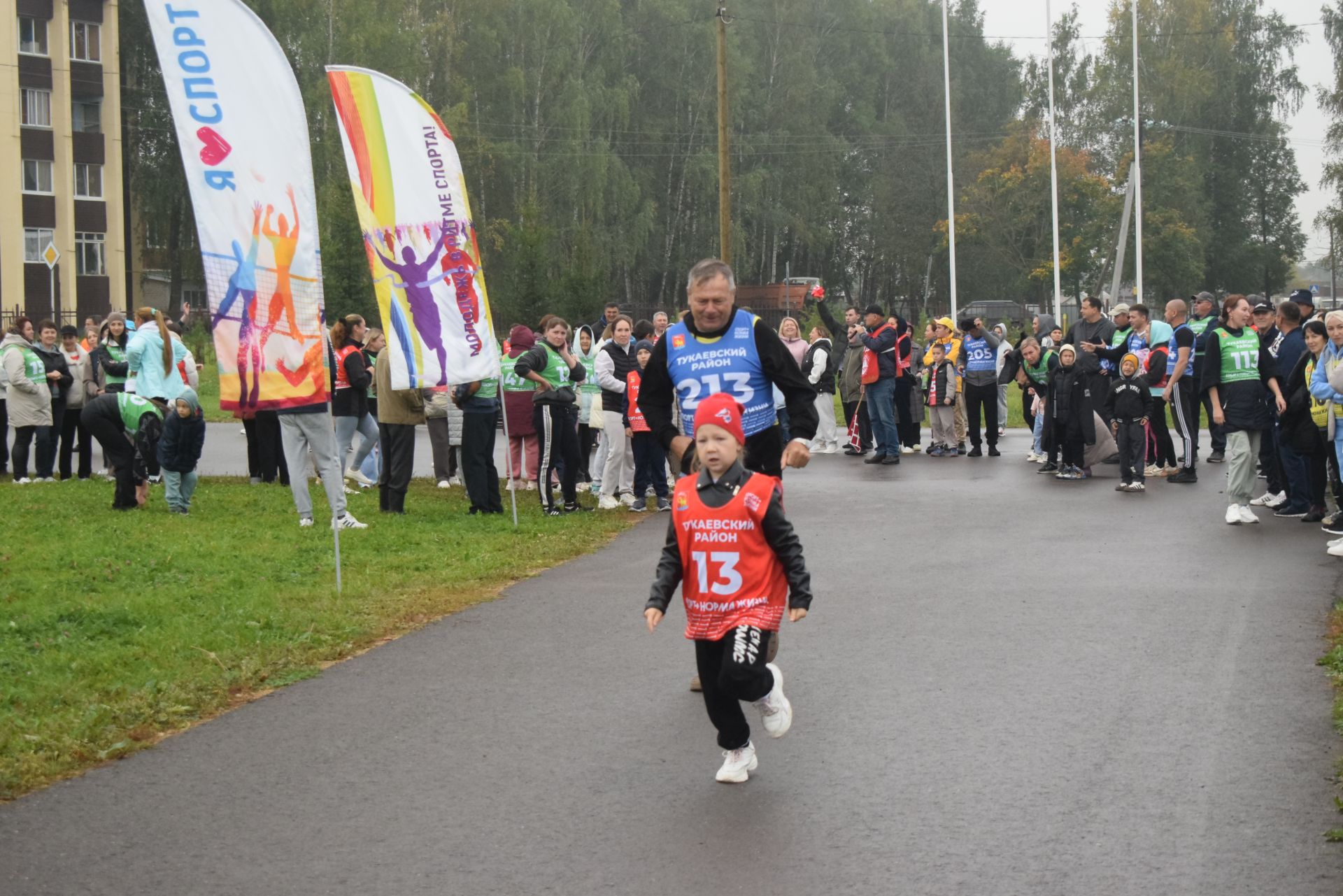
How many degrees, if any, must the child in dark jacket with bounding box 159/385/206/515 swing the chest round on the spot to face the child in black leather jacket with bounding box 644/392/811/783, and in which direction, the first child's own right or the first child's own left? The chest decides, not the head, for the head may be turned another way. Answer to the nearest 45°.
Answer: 0° — they already face them

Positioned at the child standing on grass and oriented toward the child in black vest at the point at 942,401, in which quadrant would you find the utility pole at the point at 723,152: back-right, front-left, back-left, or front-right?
front-left

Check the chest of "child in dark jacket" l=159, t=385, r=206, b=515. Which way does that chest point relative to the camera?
toward the camera

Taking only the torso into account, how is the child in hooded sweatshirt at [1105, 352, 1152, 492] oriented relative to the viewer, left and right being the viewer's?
facing the viewer

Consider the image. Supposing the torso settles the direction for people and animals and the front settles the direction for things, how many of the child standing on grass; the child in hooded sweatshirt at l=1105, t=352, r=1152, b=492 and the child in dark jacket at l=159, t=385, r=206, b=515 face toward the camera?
3

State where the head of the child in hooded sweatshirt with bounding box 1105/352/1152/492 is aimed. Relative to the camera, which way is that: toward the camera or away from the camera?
toward the camera

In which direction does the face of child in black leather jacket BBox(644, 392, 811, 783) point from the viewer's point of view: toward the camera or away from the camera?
toward the camera

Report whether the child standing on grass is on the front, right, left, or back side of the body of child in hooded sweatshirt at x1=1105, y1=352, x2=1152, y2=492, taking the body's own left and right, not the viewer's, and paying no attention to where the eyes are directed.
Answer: right

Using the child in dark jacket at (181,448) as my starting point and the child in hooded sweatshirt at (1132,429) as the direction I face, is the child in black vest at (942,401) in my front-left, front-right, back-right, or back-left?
front-left

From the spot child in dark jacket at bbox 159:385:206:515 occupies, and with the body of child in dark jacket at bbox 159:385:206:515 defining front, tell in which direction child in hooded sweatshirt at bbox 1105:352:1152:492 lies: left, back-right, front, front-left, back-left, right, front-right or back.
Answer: left
